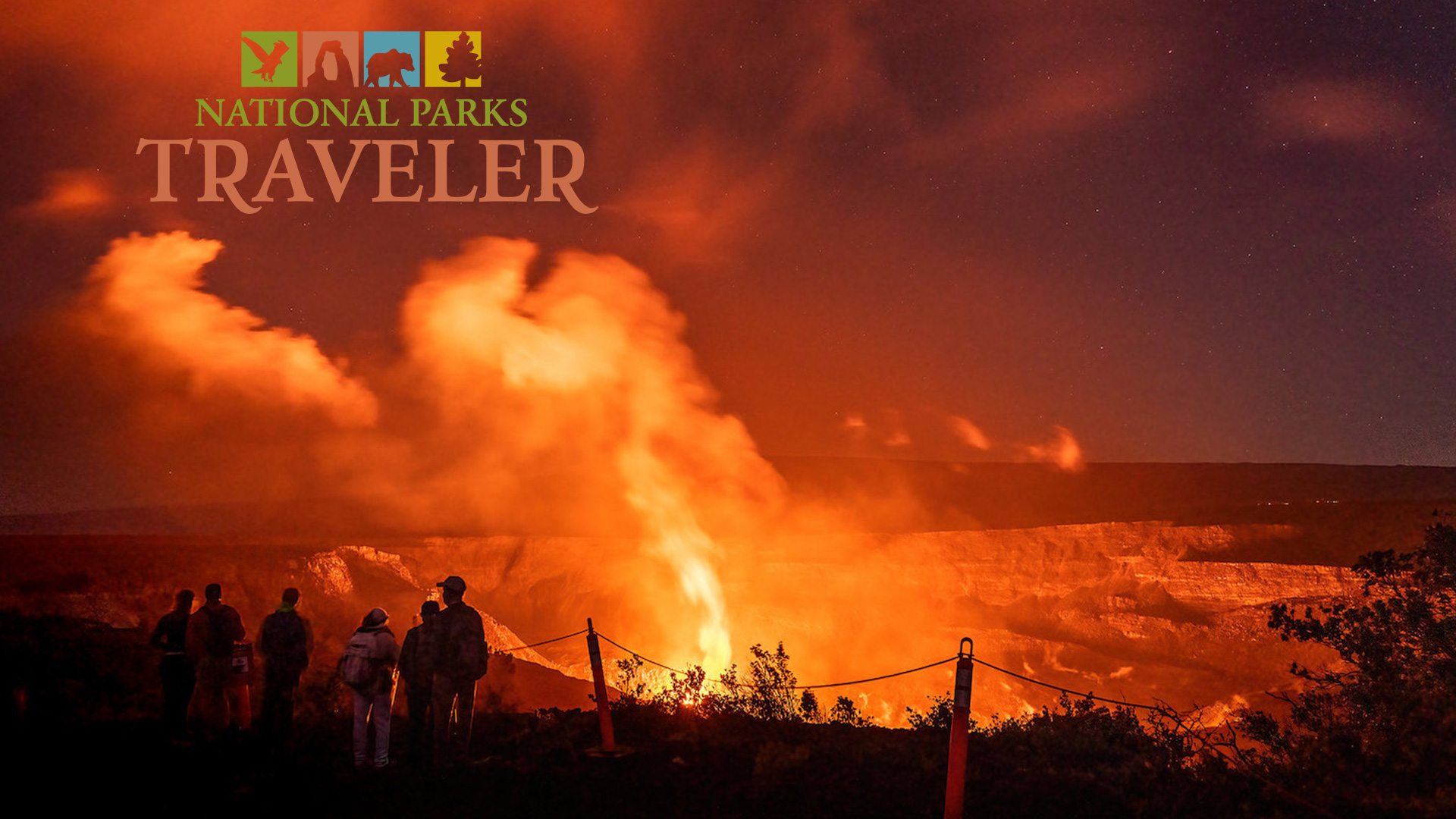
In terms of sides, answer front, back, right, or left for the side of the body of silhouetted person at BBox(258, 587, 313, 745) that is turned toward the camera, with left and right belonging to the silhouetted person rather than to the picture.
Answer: back
